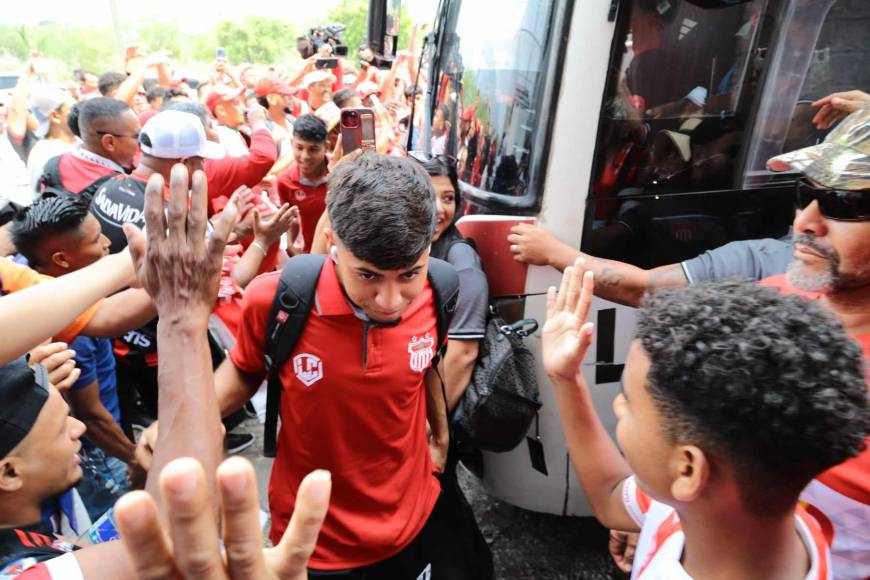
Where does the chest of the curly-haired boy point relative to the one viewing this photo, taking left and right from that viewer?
facing away from the viewer and to the left of the viewer

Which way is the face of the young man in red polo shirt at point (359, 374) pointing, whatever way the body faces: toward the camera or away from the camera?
toward the camera

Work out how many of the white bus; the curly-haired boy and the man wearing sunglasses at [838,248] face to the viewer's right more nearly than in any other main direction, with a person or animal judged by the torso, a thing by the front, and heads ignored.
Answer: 0

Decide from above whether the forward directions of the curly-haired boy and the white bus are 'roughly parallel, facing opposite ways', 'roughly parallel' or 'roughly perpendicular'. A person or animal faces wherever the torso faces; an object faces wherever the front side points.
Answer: roughly perpendicular

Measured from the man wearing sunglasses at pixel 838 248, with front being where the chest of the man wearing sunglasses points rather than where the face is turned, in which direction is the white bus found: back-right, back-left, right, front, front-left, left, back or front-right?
right

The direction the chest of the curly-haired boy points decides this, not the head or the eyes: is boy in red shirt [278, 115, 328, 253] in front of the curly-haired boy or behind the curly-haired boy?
in front

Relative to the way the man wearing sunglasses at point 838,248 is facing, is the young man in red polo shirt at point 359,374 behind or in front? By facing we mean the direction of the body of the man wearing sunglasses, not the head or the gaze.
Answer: in front

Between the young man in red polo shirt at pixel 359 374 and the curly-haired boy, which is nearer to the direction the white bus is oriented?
the young man in red polo shirt

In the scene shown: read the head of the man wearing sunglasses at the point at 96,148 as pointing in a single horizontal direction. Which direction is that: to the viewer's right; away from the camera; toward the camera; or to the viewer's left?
to the viewer's right
